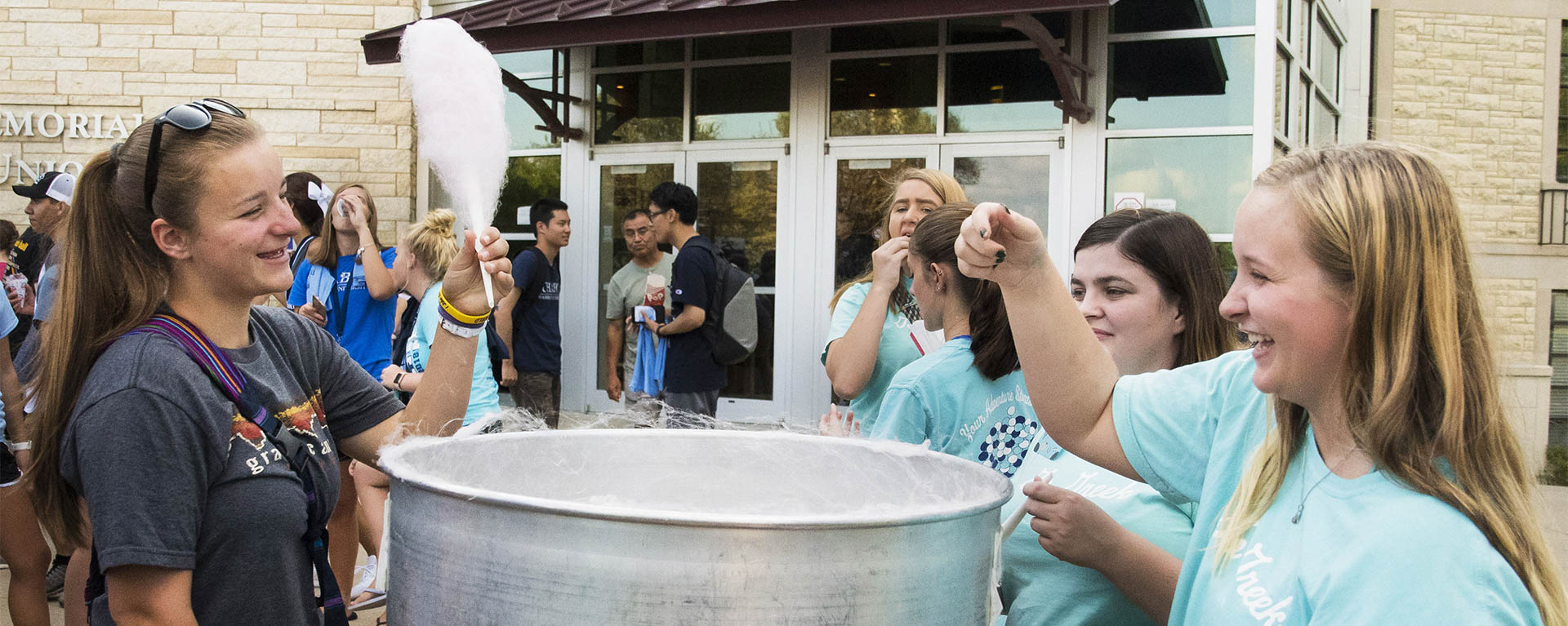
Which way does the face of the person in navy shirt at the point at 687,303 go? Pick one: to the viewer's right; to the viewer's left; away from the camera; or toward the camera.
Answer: to the viewer's left

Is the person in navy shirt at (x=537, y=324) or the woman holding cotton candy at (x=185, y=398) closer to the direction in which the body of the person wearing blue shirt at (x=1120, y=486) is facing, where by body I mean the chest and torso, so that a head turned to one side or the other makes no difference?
the woman holding cotton candy

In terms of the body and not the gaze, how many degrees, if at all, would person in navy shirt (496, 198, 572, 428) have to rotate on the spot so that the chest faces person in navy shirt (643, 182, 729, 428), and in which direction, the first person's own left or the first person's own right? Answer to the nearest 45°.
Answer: approximately 45° to the first person's own left

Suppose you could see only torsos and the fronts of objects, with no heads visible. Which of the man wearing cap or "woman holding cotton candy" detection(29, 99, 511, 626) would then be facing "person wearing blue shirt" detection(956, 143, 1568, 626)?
the woman holding cotton candy

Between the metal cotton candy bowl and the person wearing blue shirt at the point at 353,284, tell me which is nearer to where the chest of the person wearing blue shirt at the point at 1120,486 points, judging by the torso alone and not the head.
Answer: the metal cotton candy bowl

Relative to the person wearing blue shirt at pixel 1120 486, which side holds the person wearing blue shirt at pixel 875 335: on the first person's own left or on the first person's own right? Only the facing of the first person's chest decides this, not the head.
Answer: on the first person's own right

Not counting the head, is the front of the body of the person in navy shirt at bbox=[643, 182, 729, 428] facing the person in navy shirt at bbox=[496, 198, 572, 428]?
yes

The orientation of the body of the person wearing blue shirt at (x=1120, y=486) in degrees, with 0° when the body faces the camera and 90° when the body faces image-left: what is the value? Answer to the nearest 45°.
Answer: approximately 45°

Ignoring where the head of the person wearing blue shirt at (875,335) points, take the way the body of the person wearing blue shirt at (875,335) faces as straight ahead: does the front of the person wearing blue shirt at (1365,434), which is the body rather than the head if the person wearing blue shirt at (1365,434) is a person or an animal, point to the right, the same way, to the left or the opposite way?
to the right

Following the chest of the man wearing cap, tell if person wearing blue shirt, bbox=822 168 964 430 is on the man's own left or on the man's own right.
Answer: on the man's own left

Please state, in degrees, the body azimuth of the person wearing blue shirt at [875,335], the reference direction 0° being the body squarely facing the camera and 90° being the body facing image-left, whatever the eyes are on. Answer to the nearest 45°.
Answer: approximately 315°

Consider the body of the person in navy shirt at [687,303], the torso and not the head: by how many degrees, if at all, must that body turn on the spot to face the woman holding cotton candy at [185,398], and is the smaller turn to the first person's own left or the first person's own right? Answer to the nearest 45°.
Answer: approximately 90° to the first person's own left

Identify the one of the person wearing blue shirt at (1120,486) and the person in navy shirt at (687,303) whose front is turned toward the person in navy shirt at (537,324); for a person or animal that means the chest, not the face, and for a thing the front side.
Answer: the person in navy shirt at (687,303)
